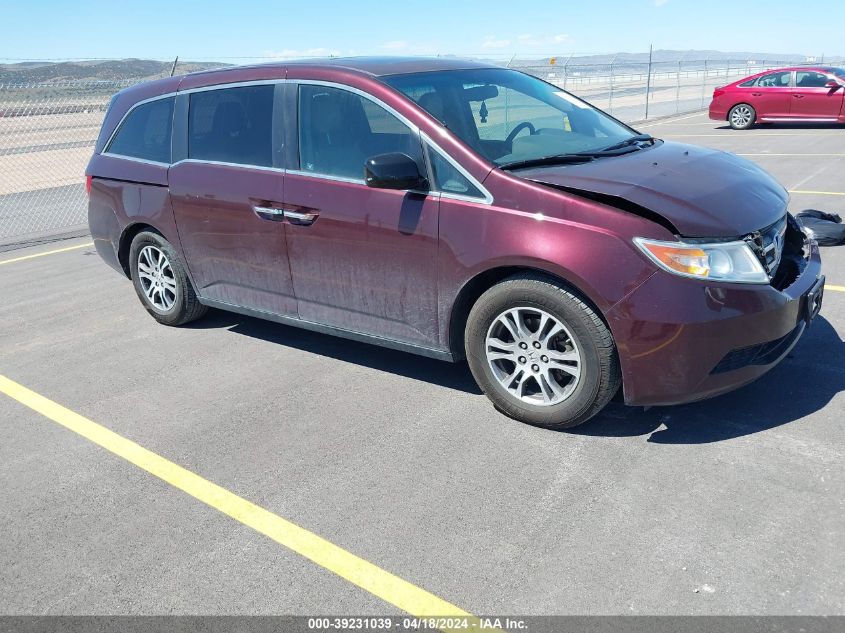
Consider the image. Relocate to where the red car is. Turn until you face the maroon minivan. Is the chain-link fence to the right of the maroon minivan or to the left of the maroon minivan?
right

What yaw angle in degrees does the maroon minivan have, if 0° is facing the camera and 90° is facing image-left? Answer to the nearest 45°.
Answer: approximately 315°

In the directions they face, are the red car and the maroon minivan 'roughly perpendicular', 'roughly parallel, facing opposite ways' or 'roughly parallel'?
roughly parallel

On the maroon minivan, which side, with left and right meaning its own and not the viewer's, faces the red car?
left

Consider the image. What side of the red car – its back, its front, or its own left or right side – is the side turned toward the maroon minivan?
right

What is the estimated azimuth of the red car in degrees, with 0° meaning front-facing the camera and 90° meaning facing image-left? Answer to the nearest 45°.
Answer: approximately 270°
